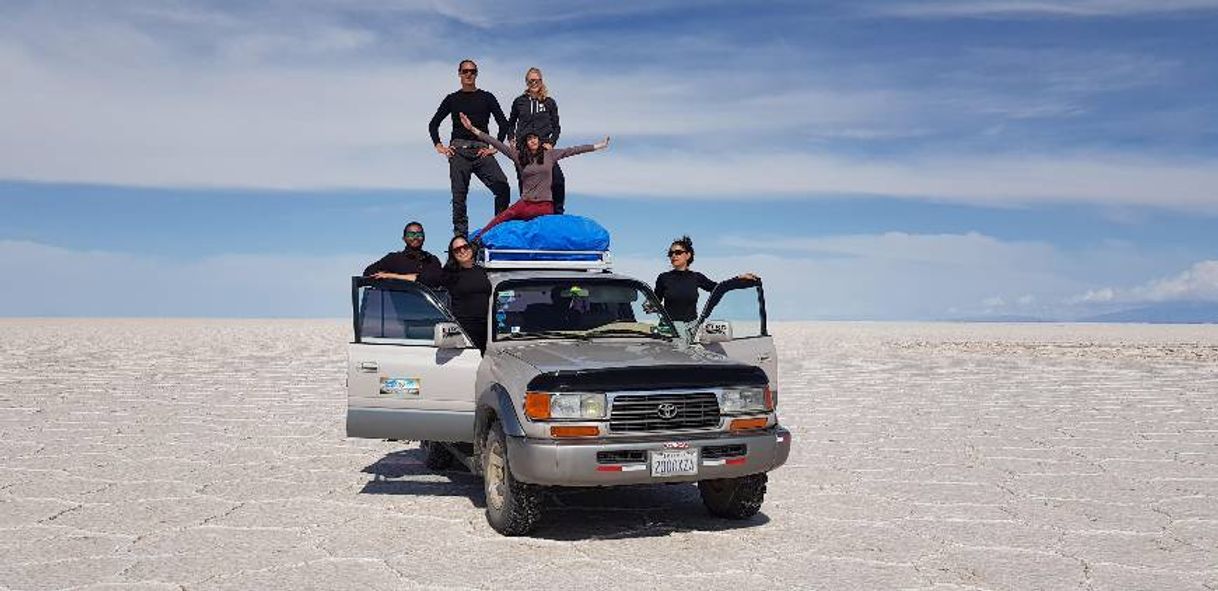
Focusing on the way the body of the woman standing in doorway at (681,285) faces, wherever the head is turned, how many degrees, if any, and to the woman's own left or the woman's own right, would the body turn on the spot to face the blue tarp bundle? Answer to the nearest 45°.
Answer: approximately 45° to the woman's own right

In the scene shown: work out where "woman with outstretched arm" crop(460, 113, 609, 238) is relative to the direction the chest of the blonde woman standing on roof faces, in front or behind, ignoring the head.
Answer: in front

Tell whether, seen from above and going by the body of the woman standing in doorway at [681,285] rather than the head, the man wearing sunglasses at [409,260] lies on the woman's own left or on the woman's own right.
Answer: on the woman's own right

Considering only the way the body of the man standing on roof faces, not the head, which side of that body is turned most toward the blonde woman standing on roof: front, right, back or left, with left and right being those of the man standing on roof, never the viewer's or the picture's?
left

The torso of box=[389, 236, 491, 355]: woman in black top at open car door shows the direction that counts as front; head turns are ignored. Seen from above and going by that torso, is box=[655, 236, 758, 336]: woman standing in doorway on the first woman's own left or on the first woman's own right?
on the first woman's own left

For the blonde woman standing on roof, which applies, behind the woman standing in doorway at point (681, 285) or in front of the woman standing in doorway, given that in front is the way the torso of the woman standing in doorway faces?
behind

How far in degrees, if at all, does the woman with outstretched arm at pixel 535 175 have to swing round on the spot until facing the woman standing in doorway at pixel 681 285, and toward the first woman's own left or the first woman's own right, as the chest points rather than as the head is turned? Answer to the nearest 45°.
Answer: approximately 45° to the first woman's own left

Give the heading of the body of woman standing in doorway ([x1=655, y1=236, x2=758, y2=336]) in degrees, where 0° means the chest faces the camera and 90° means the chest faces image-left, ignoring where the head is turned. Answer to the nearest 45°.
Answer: approximately 0°

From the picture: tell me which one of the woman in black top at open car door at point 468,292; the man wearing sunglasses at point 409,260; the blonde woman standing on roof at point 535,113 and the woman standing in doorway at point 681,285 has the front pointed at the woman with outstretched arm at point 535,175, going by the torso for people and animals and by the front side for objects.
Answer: the blonde woman standing on roof
